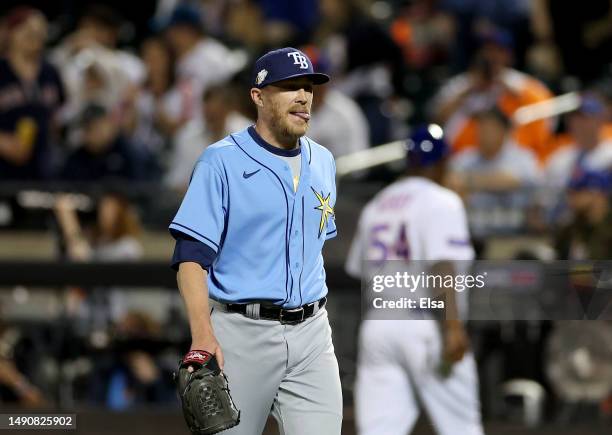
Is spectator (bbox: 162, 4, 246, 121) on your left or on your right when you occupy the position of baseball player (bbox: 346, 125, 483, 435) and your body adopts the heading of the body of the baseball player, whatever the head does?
on your left

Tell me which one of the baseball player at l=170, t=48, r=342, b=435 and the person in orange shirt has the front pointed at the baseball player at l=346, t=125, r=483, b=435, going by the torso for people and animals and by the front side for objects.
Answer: the person in orange shirt

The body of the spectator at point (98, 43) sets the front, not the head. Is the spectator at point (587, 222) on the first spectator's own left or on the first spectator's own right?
on the first spectator's own left

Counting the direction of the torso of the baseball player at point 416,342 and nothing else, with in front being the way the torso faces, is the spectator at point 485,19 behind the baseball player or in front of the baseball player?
in front

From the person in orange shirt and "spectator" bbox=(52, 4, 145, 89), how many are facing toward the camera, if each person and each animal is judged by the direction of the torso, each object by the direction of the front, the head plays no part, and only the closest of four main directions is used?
2

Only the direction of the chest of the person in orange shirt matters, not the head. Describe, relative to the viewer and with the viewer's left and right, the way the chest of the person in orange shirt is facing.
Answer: facing the viewer

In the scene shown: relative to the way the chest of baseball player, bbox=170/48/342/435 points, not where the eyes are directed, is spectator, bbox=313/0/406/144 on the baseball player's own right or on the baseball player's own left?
on the baseball player's own left

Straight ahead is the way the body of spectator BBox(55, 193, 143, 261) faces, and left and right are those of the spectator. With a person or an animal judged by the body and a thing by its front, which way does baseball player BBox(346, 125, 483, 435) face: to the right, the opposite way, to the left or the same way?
the opposite way

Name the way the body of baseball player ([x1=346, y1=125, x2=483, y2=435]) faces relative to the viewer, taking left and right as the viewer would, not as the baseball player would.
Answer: facing away from the viewer and to the right of the viewer

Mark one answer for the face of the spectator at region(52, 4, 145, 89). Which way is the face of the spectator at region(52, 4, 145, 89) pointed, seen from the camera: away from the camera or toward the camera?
toward the camera

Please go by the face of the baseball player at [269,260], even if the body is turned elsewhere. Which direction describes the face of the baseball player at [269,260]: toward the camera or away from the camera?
toward the camera

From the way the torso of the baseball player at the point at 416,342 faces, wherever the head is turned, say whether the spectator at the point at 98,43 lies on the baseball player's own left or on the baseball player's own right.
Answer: on the baseball player's own left

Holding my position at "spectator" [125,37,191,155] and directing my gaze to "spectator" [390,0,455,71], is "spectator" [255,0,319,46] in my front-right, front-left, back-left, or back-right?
front-left

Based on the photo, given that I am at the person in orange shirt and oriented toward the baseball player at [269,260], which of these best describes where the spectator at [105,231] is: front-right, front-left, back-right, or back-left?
front-right

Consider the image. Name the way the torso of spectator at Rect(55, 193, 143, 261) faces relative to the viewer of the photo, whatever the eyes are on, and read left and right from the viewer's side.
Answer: facing the viewer and to the left of the viewer

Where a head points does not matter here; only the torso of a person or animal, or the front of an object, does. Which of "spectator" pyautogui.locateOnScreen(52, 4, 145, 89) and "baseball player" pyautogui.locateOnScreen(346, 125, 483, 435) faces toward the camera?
the spectator

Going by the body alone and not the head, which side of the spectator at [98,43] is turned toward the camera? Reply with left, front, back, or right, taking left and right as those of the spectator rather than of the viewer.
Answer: front
